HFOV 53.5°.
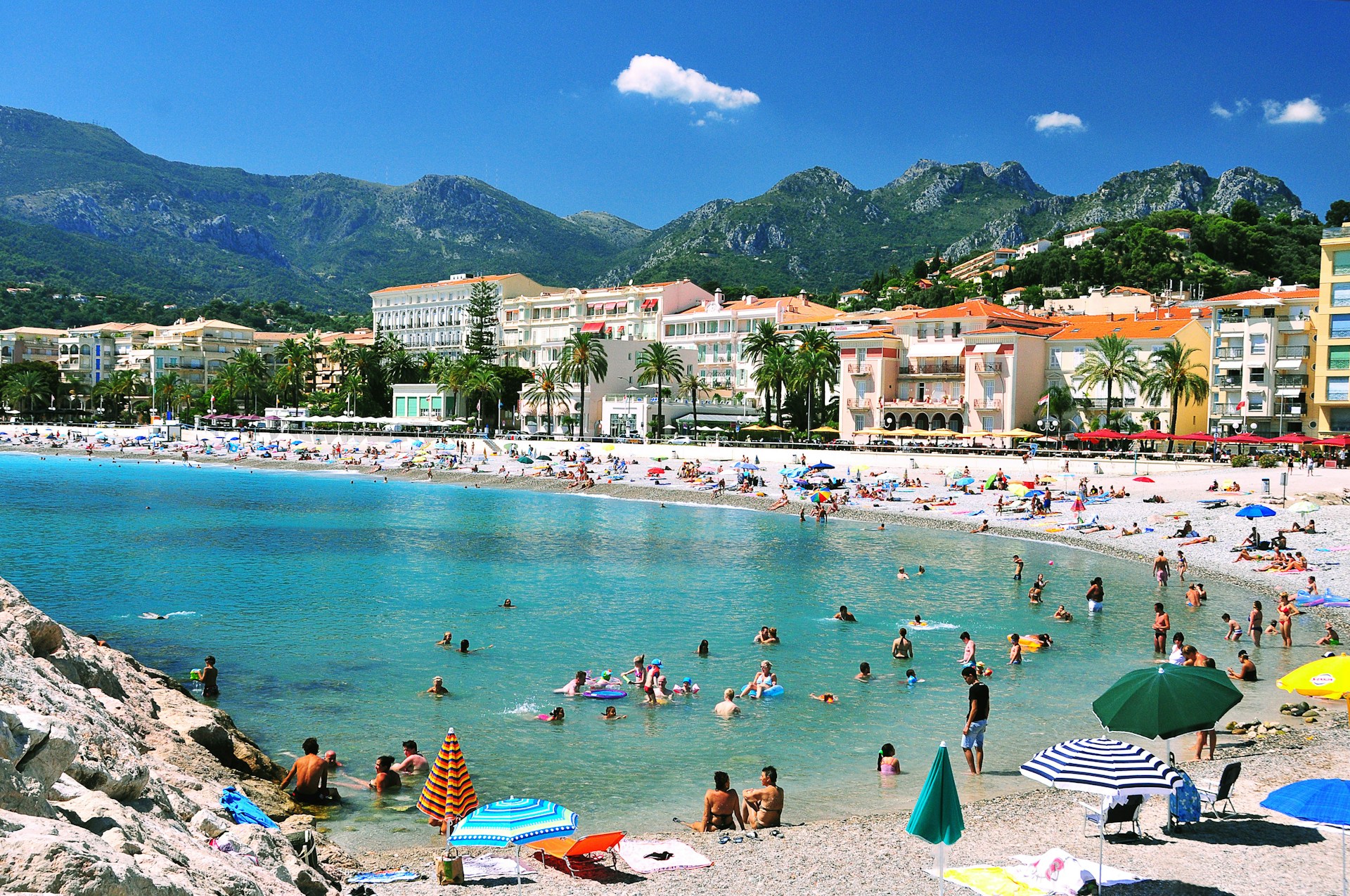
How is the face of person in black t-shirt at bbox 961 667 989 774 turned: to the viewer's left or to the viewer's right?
to the viewer's left

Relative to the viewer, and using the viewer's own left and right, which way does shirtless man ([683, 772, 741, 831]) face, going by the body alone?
facing away from the viewer

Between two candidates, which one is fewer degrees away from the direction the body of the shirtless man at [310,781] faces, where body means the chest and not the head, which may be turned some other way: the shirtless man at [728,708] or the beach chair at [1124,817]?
the shirtless man

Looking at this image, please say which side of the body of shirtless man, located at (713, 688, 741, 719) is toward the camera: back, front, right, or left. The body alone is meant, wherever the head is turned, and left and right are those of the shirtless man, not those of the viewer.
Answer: back

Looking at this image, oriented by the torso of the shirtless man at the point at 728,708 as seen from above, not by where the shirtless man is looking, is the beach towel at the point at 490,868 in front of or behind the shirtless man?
behind

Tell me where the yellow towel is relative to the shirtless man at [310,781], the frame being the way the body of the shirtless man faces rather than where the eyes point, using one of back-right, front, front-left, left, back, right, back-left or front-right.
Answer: back-right

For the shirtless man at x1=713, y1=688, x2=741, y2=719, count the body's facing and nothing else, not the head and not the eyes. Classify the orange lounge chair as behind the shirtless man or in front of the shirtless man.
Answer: behind

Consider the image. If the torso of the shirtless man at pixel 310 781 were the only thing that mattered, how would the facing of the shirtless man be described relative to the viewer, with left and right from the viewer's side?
facing away from the viewer

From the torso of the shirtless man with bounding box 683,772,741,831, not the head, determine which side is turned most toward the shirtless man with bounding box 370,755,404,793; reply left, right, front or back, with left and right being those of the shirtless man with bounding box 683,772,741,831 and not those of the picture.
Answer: left
